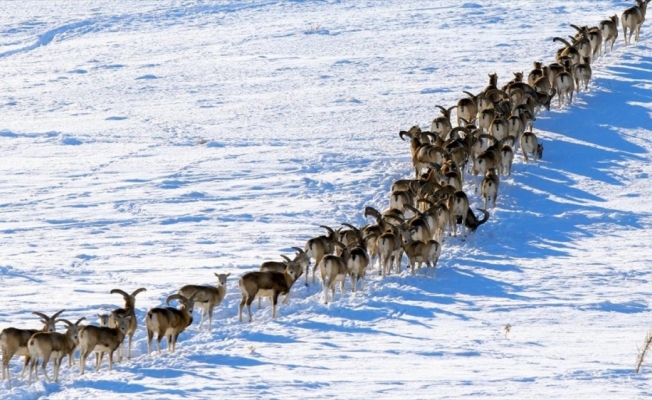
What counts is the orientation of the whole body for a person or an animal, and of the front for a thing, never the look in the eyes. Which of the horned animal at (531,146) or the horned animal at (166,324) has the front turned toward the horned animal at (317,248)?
the horned animal at (166,324)

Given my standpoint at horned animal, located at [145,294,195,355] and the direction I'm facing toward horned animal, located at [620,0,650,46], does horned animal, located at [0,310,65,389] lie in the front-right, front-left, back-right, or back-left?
back-left

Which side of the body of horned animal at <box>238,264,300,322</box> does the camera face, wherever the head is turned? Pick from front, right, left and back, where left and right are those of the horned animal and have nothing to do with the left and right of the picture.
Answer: right

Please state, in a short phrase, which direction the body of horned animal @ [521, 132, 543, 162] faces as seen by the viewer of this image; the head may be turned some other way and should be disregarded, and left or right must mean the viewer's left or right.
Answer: facing away from the viewer and to the right of the viewer

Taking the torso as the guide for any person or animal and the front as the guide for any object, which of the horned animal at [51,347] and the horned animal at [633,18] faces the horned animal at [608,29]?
the horned animal at [51,347]

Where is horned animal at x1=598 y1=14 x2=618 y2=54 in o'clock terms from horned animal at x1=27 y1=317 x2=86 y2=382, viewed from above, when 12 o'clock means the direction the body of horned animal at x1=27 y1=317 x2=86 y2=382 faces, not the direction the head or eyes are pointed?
horned animal at x1=598 y1=14 x2=618 y2=54 is roughly at 12 o'clock from horned animal at x1=27 y1=317 x2=86 y2=382.

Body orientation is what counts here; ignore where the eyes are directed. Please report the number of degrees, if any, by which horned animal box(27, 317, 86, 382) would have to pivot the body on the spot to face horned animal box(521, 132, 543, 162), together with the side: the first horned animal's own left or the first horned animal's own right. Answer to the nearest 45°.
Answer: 0° — it already faces it

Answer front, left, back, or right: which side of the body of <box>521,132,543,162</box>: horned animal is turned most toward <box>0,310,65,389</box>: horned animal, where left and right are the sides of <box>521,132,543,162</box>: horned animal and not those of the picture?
back

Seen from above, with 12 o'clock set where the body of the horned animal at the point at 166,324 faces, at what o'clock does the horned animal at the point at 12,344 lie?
the horned animal at the point at 12,344 is roughly at 7 o'clock from the horned animal at the point at 166,324.

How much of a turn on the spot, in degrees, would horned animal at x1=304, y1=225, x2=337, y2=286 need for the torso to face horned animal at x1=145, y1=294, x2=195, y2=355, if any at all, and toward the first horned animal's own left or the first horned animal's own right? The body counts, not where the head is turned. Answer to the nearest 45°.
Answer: approximately 180°

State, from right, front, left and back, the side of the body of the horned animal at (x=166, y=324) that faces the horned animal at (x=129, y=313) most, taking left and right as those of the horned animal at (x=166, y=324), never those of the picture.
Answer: back

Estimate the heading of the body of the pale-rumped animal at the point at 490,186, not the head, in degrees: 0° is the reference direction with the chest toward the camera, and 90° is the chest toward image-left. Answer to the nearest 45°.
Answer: approximately 180°

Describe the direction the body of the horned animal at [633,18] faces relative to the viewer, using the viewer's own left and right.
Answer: facing away from the viewer and to the right of the viewer

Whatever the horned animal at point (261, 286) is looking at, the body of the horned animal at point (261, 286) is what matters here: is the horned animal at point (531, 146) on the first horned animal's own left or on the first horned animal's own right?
on the first horned animal's own left

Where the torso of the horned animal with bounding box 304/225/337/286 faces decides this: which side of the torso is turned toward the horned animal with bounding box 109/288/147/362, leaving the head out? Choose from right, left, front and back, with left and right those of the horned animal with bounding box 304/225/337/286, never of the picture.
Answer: back

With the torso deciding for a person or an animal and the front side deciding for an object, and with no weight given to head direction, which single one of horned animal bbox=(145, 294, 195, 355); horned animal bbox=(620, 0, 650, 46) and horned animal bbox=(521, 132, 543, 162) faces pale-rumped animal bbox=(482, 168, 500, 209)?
horned animal bbox=(145, 294, 195, 355)
